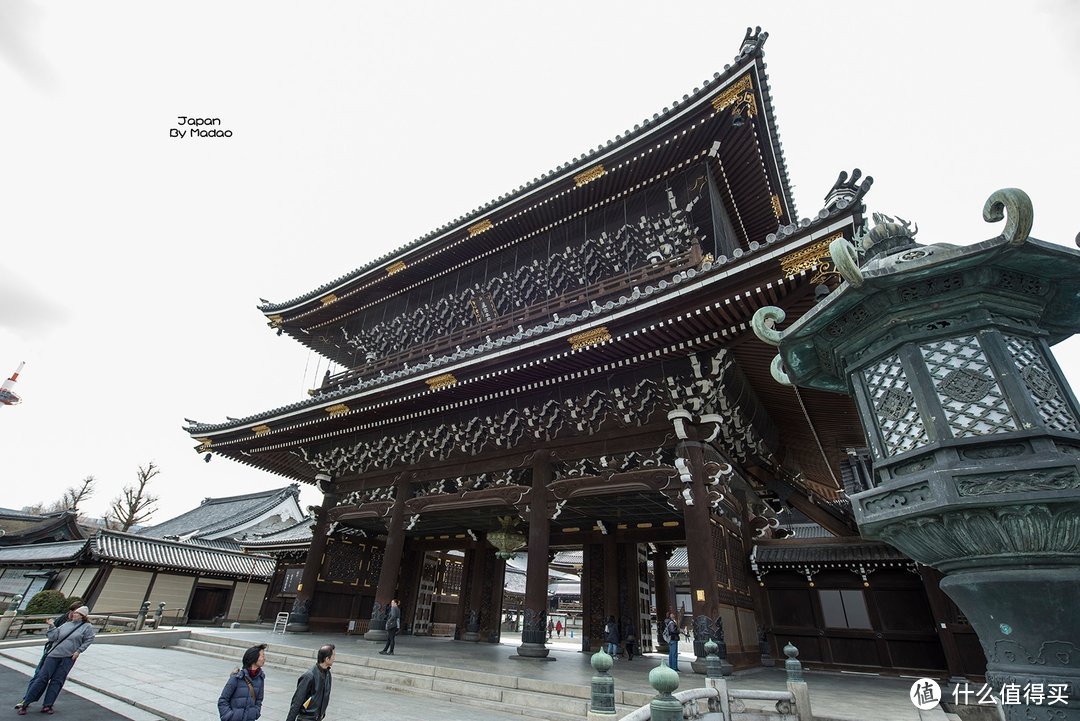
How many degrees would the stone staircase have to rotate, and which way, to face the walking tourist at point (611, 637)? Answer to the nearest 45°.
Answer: approximately 180°

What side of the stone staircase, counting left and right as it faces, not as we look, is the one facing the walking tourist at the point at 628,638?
back

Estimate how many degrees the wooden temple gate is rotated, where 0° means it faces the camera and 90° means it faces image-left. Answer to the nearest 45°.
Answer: approximately 45°

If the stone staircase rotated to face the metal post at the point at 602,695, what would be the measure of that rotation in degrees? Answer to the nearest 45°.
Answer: approximately 45° to its left

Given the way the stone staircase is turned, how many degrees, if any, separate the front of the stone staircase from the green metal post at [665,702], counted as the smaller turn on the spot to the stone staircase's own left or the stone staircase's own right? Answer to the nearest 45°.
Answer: approximately 45° to the stone staircase's own left

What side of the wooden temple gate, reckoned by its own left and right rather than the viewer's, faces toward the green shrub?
right

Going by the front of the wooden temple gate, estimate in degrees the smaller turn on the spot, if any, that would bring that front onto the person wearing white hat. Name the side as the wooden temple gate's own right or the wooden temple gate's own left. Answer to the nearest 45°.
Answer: approximately 45° to the wooden temple gate's own right

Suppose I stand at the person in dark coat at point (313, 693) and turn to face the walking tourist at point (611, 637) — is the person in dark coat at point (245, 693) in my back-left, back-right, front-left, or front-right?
back-left
